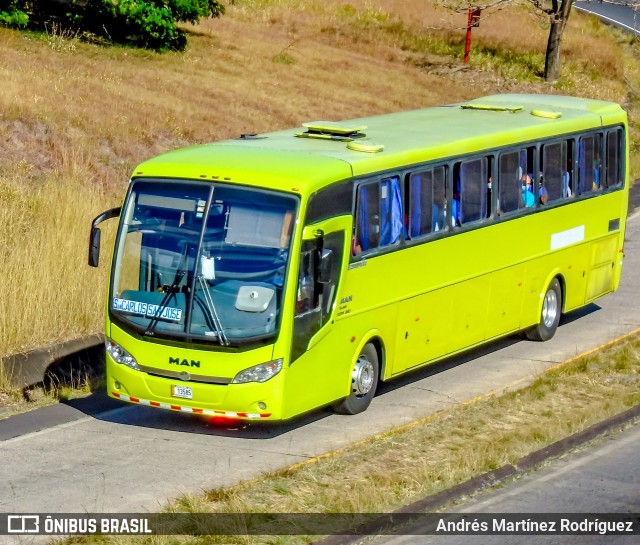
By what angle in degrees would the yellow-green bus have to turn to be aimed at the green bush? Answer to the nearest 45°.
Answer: approximately 135° to its right

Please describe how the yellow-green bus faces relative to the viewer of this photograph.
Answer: facing the viewer and to the left of the viewer
